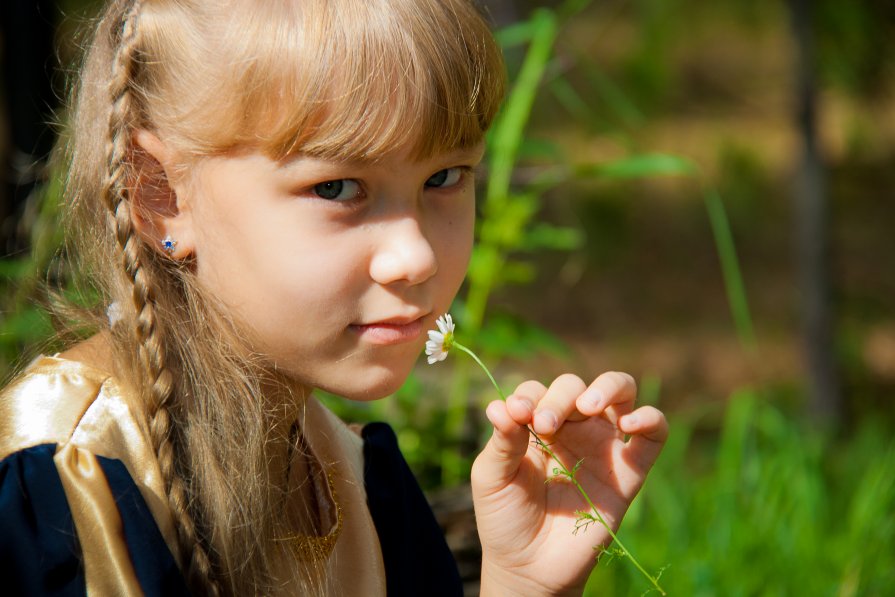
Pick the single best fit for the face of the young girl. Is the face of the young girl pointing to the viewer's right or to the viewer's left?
to the viewer's right

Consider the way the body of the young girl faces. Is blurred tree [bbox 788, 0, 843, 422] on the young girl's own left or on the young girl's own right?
on the young girl's own left

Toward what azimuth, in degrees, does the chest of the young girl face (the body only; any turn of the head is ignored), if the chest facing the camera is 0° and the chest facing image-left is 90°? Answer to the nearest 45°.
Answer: approximately 315°

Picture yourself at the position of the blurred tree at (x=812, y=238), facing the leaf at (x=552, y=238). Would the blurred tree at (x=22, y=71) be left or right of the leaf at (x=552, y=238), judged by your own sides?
right
